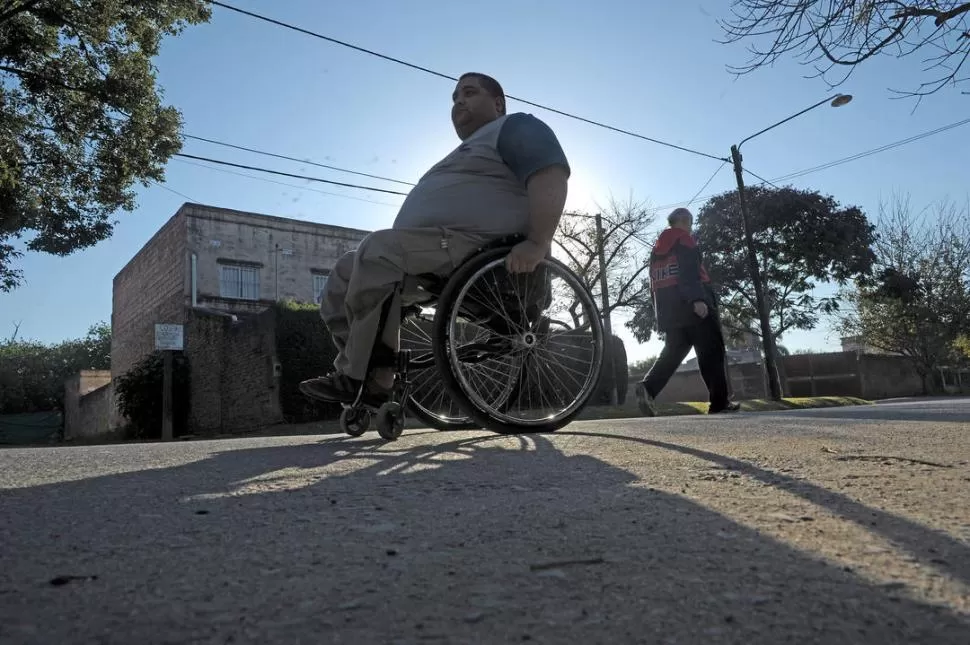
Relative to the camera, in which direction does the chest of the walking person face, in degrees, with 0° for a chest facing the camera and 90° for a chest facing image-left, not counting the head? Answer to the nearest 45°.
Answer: approximately 225°

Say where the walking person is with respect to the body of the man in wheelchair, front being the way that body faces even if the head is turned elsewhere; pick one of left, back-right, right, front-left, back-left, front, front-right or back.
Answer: back

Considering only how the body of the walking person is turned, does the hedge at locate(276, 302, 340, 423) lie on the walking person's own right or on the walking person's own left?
on the walking person's own left

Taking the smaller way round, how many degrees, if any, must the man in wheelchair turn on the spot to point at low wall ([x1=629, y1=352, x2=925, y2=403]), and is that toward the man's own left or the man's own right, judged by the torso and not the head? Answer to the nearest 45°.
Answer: approximately 180°

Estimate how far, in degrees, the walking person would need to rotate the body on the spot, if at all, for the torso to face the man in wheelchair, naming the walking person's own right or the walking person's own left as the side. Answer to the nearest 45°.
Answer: approximately 135° to the walking person's own right

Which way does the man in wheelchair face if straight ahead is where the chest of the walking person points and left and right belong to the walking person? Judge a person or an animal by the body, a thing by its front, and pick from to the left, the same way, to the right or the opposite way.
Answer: the opposite way

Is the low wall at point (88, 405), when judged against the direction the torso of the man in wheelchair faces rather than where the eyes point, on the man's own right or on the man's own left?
on the man's own right
